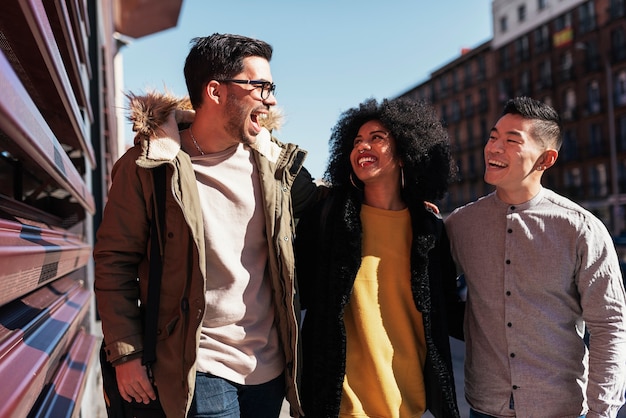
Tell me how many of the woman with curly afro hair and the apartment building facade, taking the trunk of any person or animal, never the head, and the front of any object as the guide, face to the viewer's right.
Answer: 0

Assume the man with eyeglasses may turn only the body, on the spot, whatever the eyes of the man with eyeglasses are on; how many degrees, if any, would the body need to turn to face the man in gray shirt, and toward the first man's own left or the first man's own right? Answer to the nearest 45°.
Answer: approximately 45° to the first man's own left

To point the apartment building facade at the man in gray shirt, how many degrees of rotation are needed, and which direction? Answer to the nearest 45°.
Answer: approximately 45° to its left

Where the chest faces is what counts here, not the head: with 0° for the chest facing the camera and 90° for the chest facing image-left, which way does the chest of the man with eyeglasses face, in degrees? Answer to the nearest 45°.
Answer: approximately 315°

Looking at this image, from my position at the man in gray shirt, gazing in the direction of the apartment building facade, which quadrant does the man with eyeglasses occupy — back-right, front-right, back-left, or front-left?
back-left

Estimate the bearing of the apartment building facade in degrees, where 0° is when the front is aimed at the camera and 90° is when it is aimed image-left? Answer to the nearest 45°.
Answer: approximately 45°

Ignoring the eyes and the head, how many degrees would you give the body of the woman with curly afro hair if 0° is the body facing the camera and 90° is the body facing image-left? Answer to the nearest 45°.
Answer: approximately 0°

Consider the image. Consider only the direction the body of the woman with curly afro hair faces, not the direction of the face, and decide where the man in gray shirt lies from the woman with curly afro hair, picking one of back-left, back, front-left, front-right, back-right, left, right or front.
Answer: left

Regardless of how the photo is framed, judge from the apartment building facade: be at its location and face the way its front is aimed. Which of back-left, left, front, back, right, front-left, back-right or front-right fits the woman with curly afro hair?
front-left

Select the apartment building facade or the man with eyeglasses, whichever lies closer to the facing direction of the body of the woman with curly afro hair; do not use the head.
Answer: the man with eyeglasses

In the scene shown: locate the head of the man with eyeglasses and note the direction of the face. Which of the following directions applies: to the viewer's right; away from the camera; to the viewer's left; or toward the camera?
to the viewer's right
